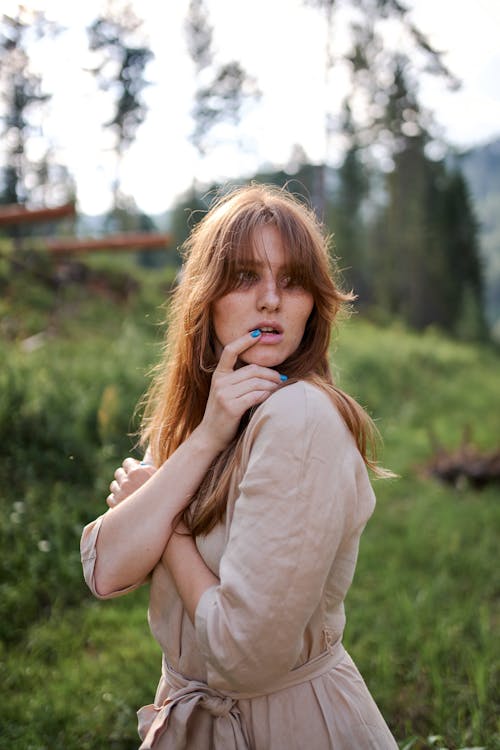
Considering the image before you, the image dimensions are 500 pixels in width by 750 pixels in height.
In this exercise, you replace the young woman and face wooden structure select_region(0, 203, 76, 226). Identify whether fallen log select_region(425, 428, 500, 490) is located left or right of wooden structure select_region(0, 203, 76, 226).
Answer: right

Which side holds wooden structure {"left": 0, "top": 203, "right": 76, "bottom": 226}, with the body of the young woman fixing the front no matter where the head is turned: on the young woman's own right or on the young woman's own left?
on the young woman's own right

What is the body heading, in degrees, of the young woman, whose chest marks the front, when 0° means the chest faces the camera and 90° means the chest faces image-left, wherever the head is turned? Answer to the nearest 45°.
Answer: approximately 45°

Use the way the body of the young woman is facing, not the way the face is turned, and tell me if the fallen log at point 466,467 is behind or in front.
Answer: behind
